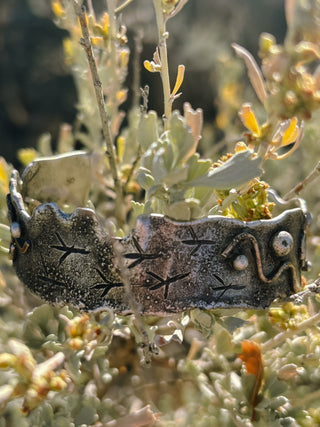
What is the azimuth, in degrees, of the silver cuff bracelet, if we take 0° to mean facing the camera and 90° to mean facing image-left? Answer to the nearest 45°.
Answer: approximately 0°
